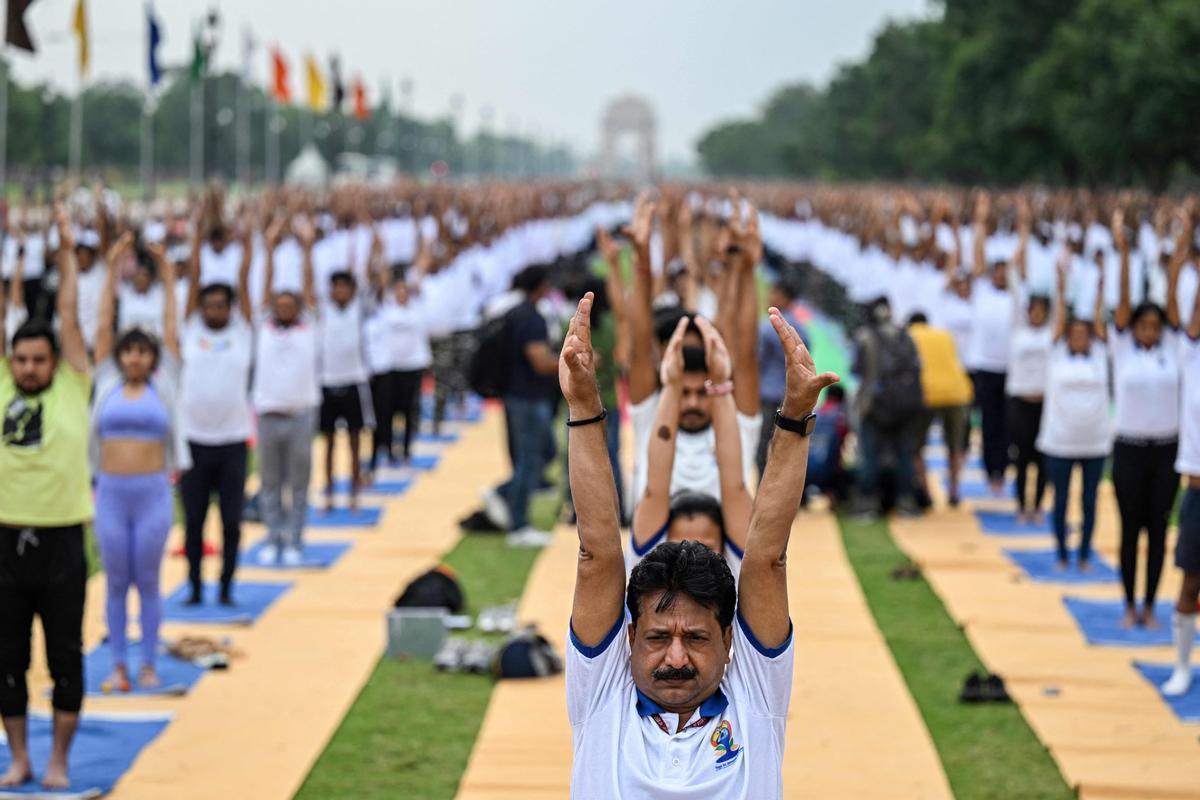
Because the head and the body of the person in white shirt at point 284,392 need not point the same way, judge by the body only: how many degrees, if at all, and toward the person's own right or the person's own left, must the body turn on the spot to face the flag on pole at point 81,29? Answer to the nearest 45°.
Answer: approximately 180°

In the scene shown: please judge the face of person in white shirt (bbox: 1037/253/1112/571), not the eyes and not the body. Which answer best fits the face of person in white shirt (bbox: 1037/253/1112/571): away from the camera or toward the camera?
toward the camera

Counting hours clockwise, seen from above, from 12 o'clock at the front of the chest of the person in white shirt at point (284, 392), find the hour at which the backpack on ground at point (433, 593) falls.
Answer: The backpack on ground is roughly at 11 o'clock from the person in white shirt.

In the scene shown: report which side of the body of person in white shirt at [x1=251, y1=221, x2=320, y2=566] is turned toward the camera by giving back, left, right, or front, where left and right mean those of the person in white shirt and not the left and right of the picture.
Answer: front

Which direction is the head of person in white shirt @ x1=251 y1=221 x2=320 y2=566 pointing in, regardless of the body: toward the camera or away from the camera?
toward the camera

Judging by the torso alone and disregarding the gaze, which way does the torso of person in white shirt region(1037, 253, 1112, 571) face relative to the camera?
toward the camera

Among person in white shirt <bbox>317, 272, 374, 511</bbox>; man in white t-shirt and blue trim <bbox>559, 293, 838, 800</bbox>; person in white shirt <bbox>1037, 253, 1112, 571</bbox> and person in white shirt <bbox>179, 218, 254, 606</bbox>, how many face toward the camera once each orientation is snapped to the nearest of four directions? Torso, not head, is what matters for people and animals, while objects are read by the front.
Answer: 4

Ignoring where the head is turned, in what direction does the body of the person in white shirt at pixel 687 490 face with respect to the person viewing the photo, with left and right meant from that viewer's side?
facing the viewer

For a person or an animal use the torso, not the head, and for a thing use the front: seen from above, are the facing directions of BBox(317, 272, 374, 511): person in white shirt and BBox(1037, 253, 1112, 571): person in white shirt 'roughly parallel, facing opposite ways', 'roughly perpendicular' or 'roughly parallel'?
roughly parallel

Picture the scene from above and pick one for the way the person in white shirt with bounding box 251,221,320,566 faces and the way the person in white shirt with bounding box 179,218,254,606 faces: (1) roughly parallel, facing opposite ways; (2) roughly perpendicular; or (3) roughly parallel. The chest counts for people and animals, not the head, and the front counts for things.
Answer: roughly parallel

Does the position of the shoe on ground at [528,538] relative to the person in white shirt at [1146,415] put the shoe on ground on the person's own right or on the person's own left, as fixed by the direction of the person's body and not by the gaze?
on the person's own right

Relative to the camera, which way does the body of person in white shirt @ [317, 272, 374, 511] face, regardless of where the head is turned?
toward the camera

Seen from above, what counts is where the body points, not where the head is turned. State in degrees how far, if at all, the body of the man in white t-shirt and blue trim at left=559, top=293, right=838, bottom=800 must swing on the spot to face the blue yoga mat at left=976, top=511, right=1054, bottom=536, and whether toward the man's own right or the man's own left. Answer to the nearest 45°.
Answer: approximately 180°

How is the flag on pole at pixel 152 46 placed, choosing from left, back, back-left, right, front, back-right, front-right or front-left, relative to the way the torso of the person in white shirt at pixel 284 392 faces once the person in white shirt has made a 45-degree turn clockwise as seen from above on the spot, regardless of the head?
back-right

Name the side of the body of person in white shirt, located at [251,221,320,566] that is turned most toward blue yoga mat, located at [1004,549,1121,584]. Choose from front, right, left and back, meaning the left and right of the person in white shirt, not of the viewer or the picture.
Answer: left

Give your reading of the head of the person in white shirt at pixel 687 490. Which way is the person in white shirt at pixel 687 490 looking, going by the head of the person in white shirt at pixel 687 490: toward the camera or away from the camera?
toward the camera
